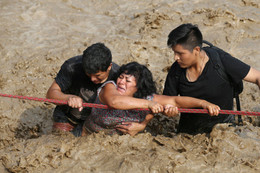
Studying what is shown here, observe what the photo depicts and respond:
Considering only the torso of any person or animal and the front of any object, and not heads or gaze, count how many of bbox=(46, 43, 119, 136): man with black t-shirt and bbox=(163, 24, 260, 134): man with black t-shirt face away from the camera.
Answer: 0

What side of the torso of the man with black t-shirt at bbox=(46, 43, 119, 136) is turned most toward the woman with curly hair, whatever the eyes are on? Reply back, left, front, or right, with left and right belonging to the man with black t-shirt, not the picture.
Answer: front

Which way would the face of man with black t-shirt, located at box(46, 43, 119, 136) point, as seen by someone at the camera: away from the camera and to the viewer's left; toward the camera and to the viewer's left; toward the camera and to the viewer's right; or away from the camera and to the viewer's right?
toward the camera and to the viewer's right

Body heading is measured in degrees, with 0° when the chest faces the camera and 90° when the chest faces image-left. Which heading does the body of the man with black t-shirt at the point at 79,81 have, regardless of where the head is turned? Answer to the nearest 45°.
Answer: approximately 315°

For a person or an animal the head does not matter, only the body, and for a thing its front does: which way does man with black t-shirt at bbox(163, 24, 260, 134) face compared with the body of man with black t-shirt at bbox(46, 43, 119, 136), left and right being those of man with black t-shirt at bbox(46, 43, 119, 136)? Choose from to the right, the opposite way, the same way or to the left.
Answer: to the right

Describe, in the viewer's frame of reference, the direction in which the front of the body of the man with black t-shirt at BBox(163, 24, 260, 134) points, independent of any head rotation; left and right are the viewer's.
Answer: facing the viewer and to the left of the viewer

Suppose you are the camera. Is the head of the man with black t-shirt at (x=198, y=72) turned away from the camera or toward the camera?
toward the camera
